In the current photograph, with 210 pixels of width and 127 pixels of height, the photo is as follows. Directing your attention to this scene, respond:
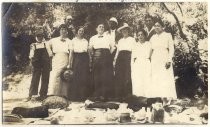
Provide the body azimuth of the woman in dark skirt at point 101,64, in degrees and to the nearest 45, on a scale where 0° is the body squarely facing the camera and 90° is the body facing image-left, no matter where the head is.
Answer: approximately 0°
